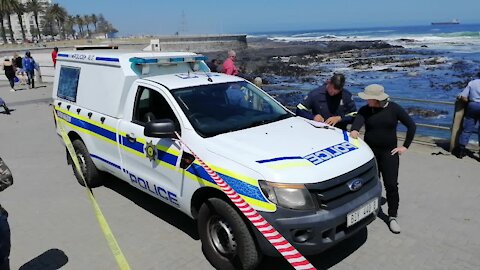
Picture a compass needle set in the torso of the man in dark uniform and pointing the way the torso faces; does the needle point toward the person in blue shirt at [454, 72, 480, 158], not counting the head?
no

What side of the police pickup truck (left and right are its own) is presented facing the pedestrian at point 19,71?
back

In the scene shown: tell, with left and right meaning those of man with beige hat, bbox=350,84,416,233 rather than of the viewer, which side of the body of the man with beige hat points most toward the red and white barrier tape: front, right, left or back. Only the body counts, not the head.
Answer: front

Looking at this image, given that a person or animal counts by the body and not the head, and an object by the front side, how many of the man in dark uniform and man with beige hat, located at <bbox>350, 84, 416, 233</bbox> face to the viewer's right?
0

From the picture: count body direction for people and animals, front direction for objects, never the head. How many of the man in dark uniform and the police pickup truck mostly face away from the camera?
0

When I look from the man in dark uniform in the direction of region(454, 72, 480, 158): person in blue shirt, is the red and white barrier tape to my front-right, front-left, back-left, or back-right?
back-right

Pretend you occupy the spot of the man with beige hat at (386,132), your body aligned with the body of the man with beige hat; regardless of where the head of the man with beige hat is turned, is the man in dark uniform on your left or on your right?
on your right

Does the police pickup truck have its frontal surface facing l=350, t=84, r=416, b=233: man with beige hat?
no

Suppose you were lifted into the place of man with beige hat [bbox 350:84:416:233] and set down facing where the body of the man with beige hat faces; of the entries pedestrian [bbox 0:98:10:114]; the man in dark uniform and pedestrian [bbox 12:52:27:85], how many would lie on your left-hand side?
0

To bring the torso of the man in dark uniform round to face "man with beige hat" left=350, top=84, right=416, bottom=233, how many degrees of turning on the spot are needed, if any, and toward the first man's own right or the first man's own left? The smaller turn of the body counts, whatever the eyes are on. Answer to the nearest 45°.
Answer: approximately 45° to the first man's own left

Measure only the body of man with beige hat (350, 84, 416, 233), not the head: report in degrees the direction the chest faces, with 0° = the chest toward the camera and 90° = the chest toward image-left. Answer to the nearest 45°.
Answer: approximately 45°

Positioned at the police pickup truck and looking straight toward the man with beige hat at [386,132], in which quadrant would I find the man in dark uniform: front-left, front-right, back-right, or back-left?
front-left

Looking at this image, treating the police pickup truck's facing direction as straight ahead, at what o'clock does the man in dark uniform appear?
The man in dark uniform is roughly at 9 o'clock from the police pickup truck.

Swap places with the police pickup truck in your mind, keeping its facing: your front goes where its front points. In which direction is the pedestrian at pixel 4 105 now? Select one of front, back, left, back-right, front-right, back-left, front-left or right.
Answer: back

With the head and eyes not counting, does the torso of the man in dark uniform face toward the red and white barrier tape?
yes

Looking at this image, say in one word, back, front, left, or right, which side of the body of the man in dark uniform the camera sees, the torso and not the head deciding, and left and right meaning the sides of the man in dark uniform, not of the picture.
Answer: front

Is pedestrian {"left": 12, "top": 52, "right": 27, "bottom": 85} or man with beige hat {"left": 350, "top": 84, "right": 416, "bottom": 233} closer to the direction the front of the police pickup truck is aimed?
the man with beige hat
